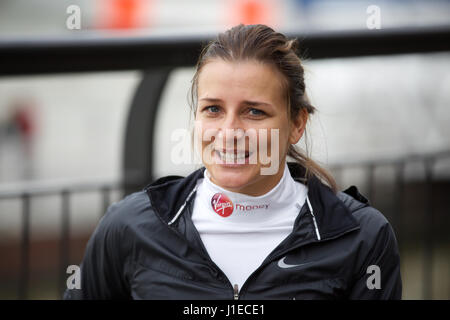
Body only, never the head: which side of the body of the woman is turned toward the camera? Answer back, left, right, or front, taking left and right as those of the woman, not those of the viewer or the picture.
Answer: front

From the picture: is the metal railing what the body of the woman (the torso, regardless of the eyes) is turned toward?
no
